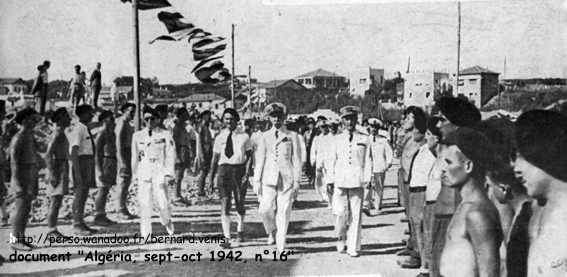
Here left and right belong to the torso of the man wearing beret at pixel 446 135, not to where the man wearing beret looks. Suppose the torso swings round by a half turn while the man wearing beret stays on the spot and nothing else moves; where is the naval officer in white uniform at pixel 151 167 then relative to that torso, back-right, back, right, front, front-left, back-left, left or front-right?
back

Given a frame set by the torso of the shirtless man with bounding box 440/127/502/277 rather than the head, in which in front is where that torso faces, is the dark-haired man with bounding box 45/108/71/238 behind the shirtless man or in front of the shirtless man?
in front

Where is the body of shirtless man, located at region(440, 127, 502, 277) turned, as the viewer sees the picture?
to the viewer's left

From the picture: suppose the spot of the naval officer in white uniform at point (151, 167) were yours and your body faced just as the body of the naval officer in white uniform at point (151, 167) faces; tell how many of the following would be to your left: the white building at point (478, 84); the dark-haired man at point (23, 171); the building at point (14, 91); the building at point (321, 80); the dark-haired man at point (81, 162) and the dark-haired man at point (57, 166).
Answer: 2

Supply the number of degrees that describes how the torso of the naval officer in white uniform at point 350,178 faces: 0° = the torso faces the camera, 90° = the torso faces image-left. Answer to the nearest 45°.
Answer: approximately 0°

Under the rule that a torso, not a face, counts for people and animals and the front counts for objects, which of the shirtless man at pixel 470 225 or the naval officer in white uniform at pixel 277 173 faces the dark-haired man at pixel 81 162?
the shirtless man

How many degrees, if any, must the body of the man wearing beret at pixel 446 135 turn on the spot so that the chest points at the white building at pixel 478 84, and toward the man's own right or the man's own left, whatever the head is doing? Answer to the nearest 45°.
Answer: approximately 90° to the man's own right

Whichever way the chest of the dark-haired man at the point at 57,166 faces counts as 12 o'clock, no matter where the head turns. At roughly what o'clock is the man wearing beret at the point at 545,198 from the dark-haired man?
The man wearing beret is roughly at 1 o'clock from the dark-haired man.

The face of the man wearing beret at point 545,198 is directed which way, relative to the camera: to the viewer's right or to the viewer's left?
to the viewer's left

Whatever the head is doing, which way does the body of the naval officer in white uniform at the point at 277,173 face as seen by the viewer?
toward the camera

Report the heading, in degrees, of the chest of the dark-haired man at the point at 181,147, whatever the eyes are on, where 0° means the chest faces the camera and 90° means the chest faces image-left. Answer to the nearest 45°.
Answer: approximately 270°

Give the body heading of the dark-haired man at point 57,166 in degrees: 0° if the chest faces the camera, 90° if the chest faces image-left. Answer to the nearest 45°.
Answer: approximately 270°

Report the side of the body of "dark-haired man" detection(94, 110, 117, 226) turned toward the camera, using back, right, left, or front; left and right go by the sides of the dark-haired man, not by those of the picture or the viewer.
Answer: right
